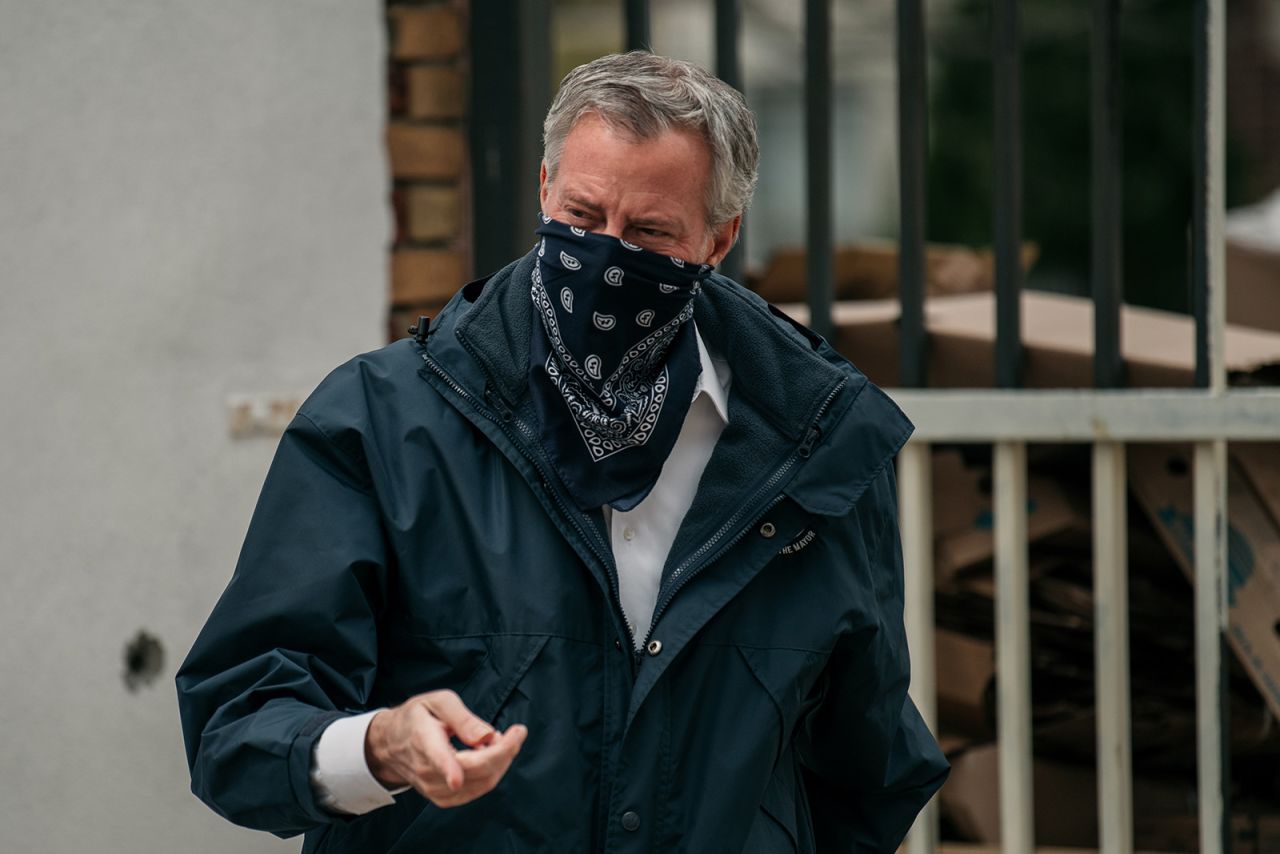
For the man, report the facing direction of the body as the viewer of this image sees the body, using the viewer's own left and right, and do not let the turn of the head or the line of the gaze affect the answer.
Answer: facing the viewer

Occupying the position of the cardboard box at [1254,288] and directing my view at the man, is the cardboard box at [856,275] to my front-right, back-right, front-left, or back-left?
front-right

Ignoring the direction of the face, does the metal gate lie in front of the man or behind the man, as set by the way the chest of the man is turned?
behind
